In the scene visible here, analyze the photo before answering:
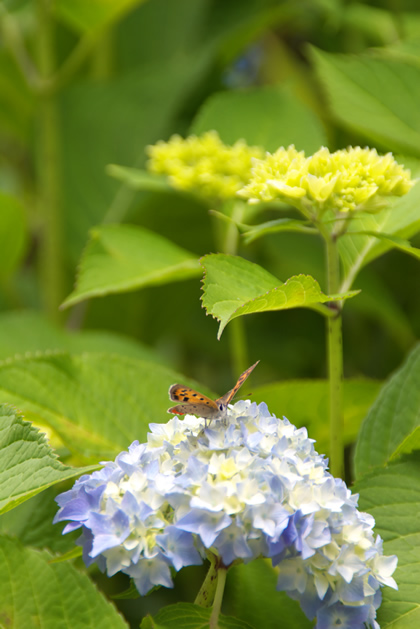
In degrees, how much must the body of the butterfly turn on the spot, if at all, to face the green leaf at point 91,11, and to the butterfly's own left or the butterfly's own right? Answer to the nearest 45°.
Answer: approximately 135° to the butterfly's own left

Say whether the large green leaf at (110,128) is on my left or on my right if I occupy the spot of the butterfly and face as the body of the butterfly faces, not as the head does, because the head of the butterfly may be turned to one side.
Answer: on my left

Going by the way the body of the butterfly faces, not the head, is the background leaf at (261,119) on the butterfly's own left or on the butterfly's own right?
on the butterfly's own left
